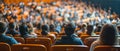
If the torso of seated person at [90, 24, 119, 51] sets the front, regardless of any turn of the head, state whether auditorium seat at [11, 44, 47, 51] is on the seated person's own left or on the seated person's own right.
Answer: on the seated person's own left

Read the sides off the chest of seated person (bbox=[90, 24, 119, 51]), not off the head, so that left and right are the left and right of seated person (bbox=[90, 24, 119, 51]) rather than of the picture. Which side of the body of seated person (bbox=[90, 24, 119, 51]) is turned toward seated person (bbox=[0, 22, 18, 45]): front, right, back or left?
left

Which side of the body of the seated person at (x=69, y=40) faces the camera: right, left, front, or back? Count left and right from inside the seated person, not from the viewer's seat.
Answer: back

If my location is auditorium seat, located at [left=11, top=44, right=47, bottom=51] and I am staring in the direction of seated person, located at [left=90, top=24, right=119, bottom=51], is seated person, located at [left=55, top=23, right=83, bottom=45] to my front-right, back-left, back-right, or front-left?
front-left

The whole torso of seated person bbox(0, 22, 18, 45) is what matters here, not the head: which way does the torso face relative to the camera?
away from the camera

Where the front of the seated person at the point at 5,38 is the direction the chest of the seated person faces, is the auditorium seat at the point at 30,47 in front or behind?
behind

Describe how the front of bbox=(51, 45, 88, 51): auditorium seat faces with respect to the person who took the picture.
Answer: facing away from the viewer

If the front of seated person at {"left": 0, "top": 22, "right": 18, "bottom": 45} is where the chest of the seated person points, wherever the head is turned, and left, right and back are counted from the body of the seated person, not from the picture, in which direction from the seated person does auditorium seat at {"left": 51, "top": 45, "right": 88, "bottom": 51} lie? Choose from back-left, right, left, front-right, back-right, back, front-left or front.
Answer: back-right

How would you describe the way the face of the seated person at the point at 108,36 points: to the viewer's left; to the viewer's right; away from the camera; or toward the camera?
away from the camera

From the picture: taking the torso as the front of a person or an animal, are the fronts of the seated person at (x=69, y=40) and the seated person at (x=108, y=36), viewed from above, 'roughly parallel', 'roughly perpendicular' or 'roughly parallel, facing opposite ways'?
roughly parallel

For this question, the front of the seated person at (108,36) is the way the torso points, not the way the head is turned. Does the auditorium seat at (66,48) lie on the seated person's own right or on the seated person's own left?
on the seated person's own left

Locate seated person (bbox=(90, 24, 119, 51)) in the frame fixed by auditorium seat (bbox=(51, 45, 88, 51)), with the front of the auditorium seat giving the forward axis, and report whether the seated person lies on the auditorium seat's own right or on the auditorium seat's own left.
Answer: on the auditorium seat's own right

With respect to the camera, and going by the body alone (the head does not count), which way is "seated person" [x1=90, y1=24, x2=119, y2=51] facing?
away from the camera
